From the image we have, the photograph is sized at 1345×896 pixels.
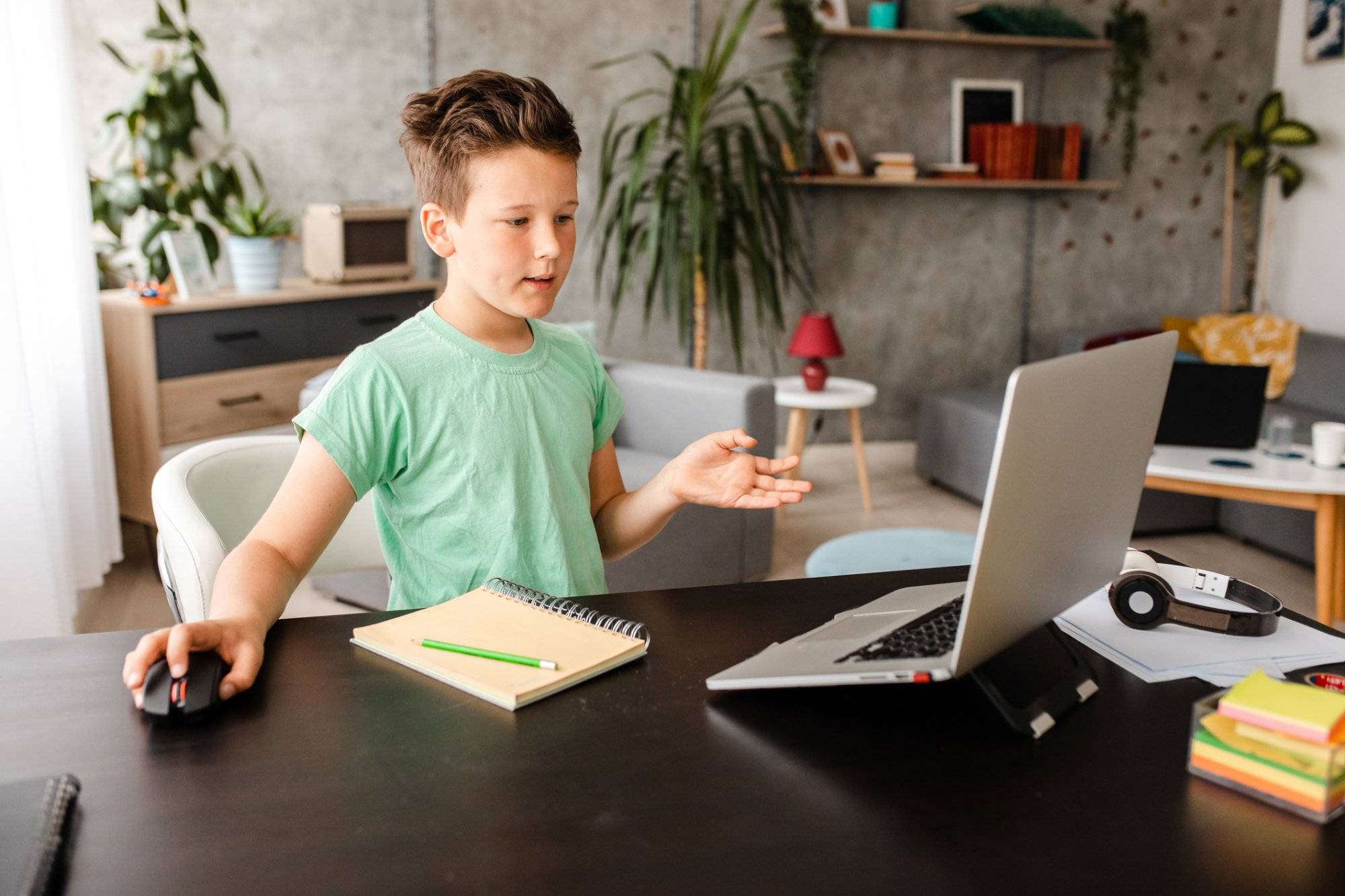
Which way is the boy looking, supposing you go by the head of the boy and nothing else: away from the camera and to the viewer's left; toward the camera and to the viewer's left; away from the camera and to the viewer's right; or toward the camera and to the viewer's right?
toward the camera and to the viewer's right

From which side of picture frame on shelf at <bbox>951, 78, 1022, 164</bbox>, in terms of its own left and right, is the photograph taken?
front

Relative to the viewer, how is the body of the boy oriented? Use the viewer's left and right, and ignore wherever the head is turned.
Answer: facing the viewer and to the right of the viewer

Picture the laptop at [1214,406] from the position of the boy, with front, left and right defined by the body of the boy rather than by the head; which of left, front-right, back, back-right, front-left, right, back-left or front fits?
left

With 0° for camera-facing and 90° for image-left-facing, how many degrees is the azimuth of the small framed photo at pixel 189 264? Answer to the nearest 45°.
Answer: approximately 315°

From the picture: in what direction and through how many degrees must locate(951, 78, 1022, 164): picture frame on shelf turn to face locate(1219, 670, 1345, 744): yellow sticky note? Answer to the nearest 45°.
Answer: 0° — it already faces it

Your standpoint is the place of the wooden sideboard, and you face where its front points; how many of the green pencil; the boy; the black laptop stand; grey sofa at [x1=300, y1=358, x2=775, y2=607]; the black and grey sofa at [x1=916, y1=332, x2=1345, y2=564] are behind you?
0

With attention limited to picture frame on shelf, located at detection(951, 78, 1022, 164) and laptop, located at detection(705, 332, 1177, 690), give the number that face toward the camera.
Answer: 1

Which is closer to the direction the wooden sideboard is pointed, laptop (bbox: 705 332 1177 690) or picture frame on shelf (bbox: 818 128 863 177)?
the laptop

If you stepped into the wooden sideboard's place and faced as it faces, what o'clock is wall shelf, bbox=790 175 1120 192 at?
The wall shelf is roughly at 10 o'clock from the wooden sideboard.

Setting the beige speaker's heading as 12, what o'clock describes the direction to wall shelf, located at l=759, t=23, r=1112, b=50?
The wall shelf is roughly at 10 o'clock from the beige speaker.

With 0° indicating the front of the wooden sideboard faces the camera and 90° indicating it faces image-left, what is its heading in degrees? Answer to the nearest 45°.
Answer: approximately 315°

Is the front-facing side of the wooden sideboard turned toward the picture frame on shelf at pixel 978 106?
no

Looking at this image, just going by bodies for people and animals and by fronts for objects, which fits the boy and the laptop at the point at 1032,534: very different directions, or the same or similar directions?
very different directions
